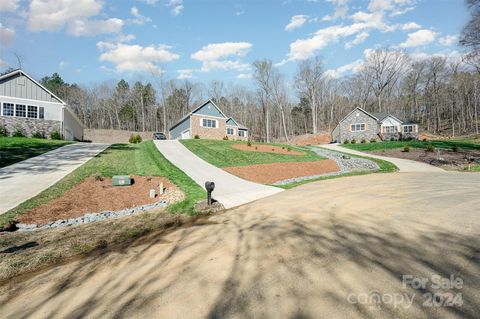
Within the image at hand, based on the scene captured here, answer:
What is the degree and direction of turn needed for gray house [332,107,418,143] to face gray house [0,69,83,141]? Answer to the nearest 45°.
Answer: approximately 45° to its right

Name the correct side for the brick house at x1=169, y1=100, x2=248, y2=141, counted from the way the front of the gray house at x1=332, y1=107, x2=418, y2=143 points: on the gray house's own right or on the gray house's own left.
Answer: on the gray house's own right

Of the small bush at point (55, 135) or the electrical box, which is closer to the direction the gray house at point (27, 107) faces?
the electrical box

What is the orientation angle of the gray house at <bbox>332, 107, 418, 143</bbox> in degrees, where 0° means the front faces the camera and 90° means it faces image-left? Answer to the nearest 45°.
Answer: approximately 0°

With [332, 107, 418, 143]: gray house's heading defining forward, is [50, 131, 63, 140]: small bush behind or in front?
in front

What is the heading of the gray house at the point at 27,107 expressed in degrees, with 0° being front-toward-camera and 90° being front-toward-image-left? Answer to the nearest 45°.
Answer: approximately 0°

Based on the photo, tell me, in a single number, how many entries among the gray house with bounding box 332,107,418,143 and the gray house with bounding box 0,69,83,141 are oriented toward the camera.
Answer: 2
